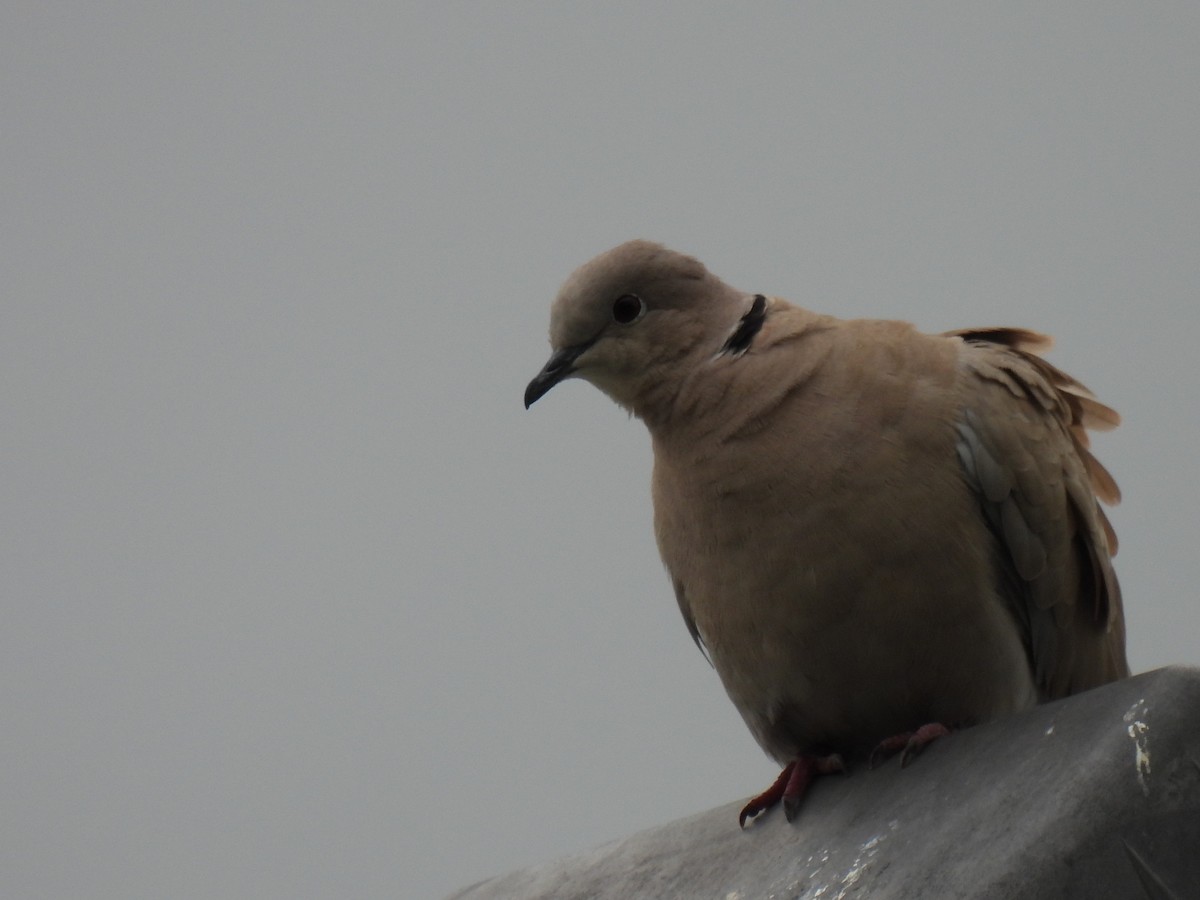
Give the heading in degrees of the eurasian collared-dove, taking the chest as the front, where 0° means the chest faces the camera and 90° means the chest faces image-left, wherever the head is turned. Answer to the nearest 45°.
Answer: approximately 45°
